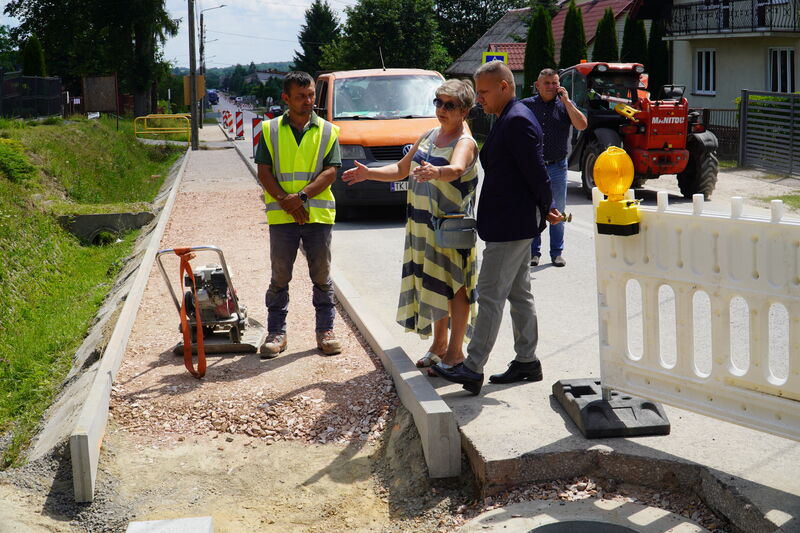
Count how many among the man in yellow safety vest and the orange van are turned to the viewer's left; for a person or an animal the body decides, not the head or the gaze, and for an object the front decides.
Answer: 0

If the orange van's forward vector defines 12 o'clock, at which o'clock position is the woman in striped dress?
The woman in striped dress is roughly at 12 o'clock from the orange van.

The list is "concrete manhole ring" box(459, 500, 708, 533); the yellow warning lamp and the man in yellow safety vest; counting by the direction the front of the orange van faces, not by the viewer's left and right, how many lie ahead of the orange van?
3

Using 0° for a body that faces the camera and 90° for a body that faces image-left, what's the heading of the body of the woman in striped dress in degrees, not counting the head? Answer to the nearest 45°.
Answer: approximately 45°

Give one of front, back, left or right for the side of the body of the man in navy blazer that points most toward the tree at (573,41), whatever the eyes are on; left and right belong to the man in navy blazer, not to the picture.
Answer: right

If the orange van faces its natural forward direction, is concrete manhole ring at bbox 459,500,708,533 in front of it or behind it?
in front

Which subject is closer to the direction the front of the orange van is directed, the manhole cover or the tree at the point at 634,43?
the manhole cover

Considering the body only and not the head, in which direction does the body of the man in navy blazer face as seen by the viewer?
to the viewer's left
